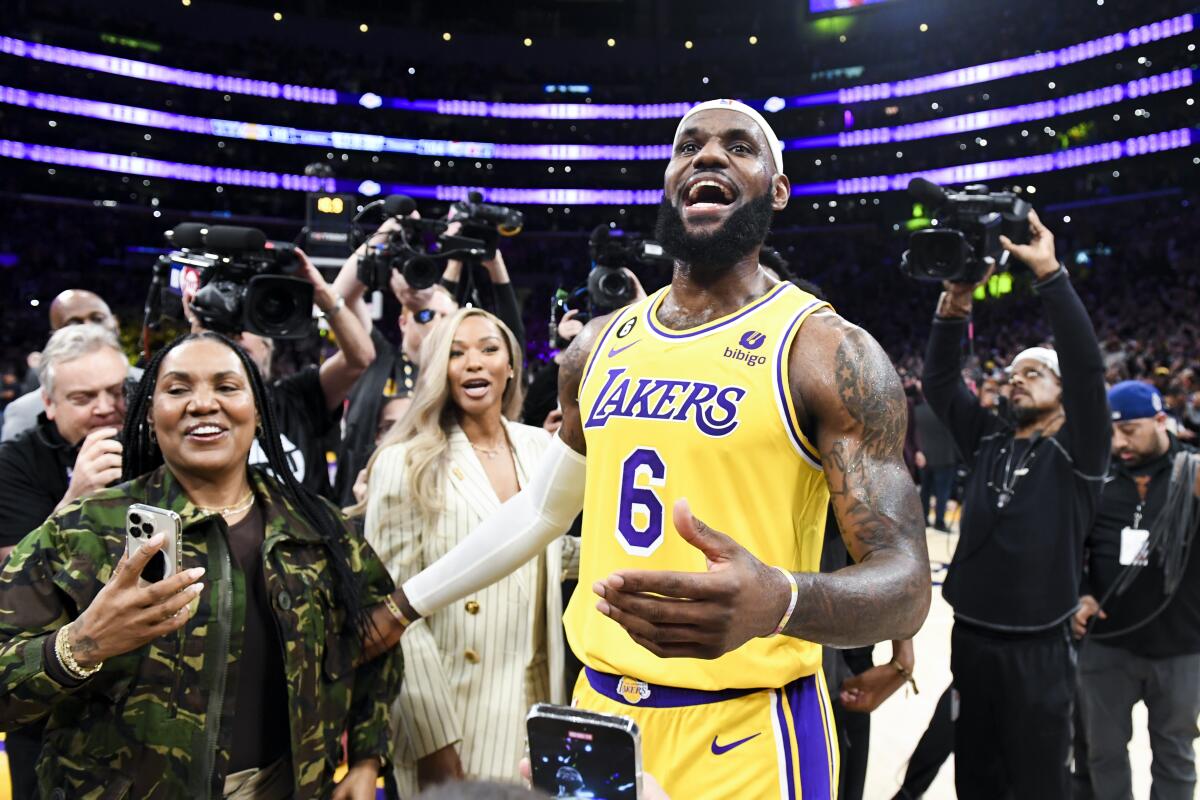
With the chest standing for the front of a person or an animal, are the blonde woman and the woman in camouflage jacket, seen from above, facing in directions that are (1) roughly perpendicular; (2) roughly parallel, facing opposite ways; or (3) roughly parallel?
roughly parallel

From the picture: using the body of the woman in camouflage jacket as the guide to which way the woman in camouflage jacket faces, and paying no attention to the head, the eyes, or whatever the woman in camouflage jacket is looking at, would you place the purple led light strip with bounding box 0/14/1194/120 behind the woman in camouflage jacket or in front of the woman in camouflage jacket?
behind

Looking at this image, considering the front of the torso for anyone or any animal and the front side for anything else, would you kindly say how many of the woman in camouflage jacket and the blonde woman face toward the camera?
2

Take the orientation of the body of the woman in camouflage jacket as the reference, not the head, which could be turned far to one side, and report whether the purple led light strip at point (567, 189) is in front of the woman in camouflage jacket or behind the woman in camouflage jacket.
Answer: behind

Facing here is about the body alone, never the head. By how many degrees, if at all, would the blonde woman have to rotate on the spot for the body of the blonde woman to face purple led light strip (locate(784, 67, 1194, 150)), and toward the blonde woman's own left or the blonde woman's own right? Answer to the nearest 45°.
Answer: approximately 135° to the blonde woman's own left

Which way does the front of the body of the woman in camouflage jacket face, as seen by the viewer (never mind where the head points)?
toward the camera

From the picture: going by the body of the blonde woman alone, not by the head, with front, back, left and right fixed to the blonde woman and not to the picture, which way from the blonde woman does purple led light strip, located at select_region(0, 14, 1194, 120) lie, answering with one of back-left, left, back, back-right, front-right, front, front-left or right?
back

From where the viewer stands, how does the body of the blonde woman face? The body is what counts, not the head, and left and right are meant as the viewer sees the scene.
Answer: facing the viewer

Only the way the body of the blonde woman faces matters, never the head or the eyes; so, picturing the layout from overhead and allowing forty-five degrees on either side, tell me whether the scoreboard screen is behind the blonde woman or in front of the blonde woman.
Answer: behind

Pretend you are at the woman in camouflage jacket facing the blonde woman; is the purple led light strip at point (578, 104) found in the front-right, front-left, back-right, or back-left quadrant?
front-left

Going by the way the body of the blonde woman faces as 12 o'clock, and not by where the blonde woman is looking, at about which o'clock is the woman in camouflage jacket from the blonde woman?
The woman in camouflage jacket is roughly at 1 o'clock from the blonde woman.

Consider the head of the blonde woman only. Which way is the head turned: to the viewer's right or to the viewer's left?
to the viewer's right

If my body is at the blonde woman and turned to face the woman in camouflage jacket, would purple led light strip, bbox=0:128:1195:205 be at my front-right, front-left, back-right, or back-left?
back-right

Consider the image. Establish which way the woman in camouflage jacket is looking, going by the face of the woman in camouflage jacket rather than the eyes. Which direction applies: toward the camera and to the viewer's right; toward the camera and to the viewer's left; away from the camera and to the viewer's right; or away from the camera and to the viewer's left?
toward the camera and to the viewer's right
